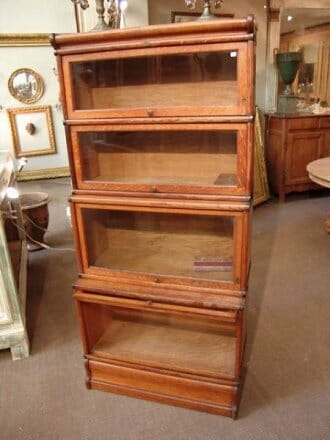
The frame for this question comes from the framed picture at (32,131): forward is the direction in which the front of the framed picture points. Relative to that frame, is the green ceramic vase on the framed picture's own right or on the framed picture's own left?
on the framed picture's own left

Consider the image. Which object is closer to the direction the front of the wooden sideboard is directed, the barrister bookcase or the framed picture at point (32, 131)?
the barrister bookcase

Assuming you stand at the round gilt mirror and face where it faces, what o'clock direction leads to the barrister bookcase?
The barrister bookcase is roughly at 12 o'clock from the round gilt mirror.

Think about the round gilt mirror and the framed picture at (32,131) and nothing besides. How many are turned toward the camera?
2

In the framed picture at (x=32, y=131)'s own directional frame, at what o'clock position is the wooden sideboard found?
The wooden sideboard is roughly at 10 o'clock from the framed picture.
